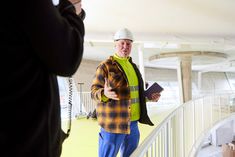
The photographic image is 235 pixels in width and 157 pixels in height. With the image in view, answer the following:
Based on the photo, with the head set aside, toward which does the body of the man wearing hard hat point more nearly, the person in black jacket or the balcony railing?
the person in black jacket

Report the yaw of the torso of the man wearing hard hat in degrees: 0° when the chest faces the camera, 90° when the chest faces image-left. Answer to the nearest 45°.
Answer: approximately 315°

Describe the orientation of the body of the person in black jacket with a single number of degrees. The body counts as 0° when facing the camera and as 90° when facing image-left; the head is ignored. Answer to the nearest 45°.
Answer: approximately 225°

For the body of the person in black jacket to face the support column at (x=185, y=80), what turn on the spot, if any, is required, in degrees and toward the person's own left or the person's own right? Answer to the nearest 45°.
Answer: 0° — they already face it
